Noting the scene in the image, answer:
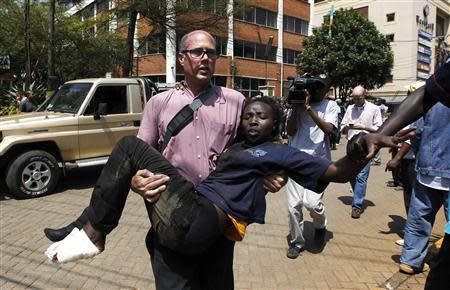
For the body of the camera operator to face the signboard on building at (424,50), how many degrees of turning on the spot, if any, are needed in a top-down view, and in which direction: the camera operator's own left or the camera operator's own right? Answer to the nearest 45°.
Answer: approximately 135° to the camera operator's own right

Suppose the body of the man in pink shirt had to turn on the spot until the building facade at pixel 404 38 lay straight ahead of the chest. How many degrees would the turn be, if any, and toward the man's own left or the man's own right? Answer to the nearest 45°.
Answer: approximately 135° to the man's own left

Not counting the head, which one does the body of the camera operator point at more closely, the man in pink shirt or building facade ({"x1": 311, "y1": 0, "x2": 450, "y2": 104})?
the man in pink shirt

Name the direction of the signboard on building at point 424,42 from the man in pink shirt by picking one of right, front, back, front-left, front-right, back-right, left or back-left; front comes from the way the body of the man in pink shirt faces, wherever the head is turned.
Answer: back-left

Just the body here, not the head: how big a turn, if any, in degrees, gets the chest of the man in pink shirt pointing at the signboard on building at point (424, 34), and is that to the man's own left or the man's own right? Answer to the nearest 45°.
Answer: approximately 135° to the man's own left

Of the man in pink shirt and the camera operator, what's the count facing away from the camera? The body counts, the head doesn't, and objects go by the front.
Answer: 0

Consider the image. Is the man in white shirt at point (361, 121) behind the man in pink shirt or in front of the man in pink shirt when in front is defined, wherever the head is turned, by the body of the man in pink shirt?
behind

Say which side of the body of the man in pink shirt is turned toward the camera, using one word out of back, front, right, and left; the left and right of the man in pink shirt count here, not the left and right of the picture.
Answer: front

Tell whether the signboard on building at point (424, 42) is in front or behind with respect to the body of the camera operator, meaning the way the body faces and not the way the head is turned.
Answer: behind

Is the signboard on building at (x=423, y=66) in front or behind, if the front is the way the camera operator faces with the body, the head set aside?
behind

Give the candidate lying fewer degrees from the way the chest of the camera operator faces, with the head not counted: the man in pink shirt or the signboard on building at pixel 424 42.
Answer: the man in pink shirt

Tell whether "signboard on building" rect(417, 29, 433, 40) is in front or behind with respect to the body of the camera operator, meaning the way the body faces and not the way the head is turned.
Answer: behind

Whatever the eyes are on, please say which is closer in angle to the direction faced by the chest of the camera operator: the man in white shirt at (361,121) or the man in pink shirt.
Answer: the man in pink shirt
